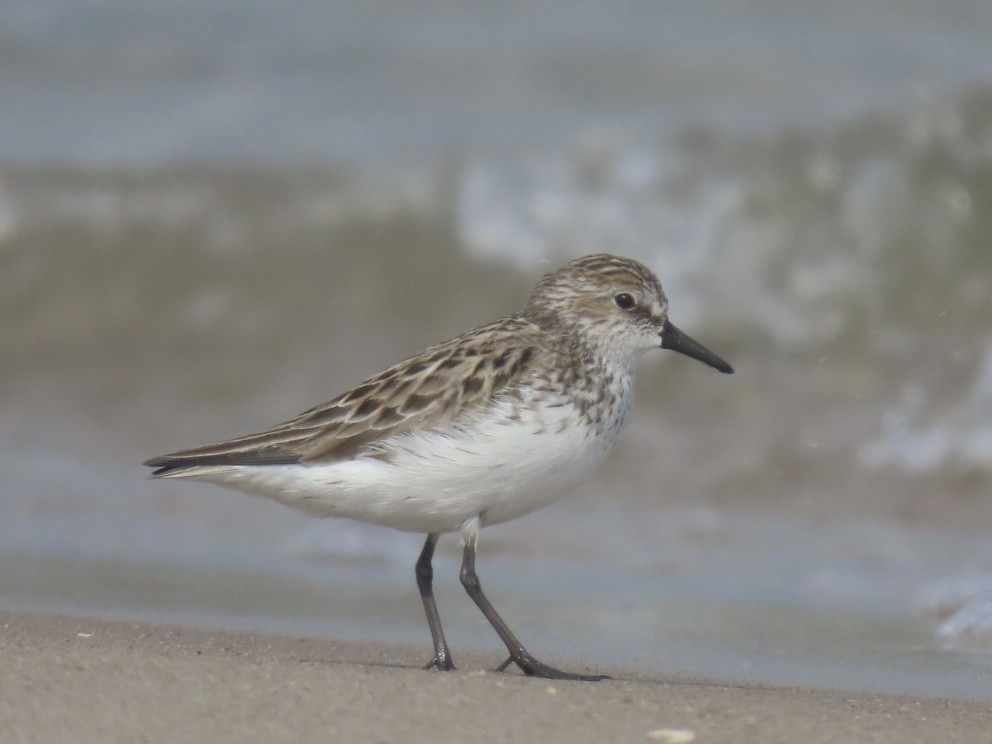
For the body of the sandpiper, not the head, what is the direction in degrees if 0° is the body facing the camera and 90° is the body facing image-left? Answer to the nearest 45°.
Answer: approximately 270°
